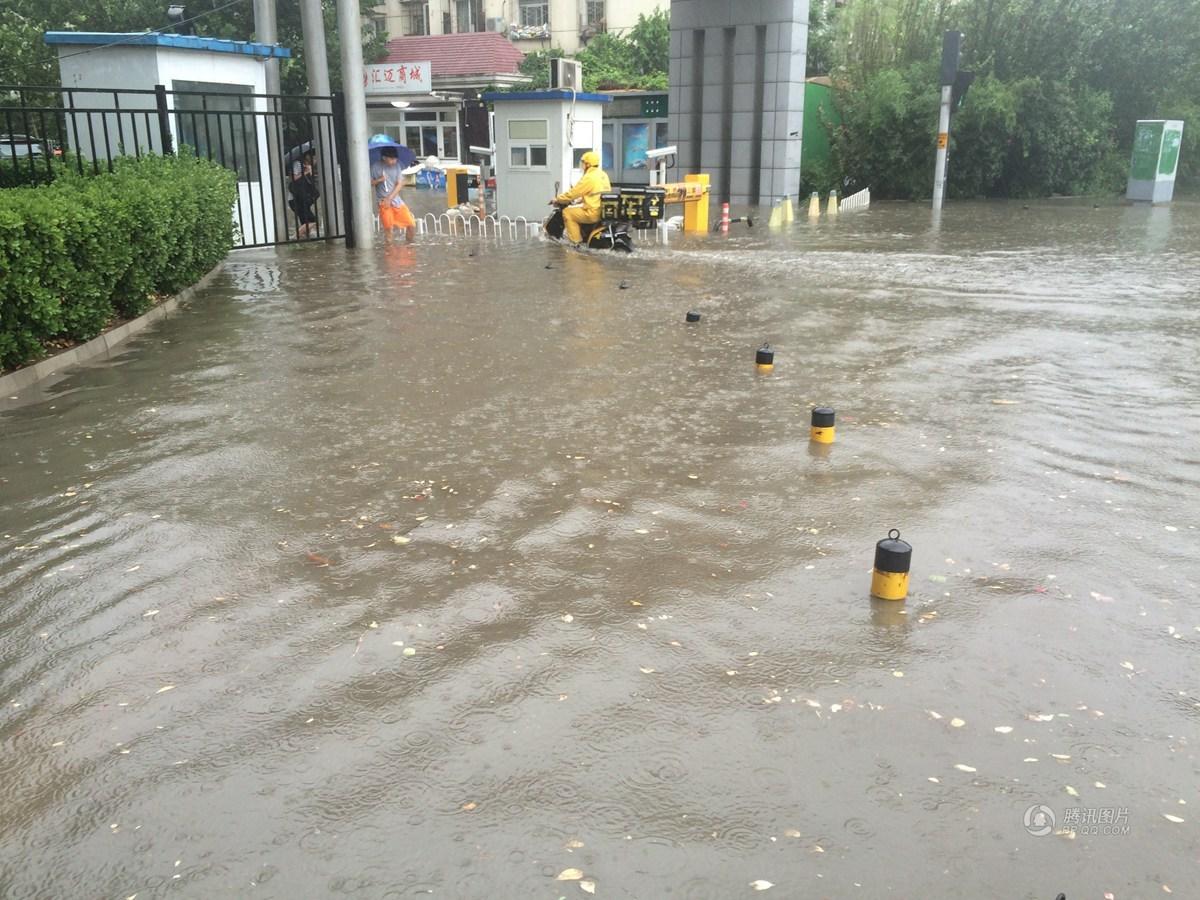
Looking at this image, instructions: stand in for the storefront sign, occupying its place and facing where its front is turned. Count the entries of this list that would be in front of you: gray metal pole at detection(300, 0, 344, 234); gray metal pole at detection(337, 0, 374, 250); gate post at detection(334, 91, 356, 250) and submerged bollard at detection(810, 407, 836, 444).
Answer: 4

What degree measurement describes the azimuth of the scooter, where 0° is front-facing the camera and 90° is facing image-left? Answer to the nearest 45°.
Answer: approximately 90°

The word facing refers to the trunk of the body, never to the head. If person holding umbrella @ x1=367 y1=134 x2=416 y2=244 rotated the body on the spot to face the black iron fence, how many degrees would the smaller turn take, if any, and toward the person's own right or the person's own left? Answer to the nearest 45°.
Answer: approximately 45° to the person's own right

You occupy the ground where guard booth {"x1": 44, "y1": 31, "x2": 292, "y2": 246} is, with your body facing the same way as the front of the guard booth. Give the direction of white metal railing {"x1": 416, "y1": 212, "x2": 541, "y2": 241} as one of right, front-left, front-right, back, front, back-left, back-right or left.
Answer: left

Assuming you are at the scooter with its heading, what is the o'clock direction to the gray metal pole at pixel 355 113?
The gray metal pole is roughly at 12 o'clock from the scooter.

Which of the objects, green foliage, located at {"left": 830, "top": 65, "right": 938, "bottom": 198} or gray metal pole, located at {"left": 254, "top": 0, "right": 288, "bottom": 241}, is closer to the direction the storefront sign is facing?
the gray metal pole

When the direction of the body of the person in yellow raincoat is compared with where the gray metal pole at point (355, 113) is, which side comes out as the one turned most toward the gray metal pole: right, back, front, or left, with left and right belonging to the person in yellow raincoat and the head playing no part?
front

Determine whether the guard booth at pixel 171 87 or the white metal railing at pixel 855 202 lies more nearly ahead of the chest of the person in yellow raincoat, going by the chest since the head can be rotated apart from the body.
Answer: the guard booth

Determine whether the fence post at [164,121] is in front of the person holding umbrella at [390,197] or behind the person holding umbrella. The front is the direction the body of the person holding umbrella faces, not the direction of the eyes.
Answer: in front

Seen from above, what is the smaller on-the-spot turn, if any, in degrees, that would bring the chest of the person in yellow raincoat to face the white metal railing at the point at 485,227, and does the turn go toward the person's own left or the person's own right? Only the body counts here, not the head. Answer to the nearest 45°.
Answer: approximately 45° to the person's own right

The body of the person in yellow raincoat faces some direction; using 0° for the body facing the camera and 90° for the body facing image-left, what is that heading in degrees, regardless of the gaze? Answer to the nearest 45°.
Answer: approximately 90°

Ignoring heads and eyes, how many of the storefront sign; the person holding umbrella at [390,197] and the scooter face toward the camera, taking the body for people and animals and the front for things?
2

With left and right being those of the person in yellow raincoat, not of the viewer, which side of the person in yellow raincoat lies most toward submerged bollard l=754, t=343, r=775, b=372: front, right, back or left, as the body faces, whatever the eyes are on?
left

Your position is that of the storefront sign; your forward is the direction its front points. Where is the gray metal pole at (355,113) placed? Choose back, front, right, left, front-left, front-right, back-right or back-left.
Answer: front

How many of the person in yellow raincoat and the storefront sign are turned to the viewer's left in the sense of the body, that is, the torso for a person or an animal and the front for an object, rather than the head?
1

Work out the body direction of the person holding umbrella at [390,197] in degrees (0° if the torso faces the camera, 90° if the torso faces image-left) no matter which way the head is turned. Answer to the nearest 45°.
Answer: approximately 0°

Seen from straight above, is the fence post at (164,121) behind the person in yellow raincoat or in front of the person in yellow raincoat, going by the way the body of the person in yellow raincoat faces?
in front
